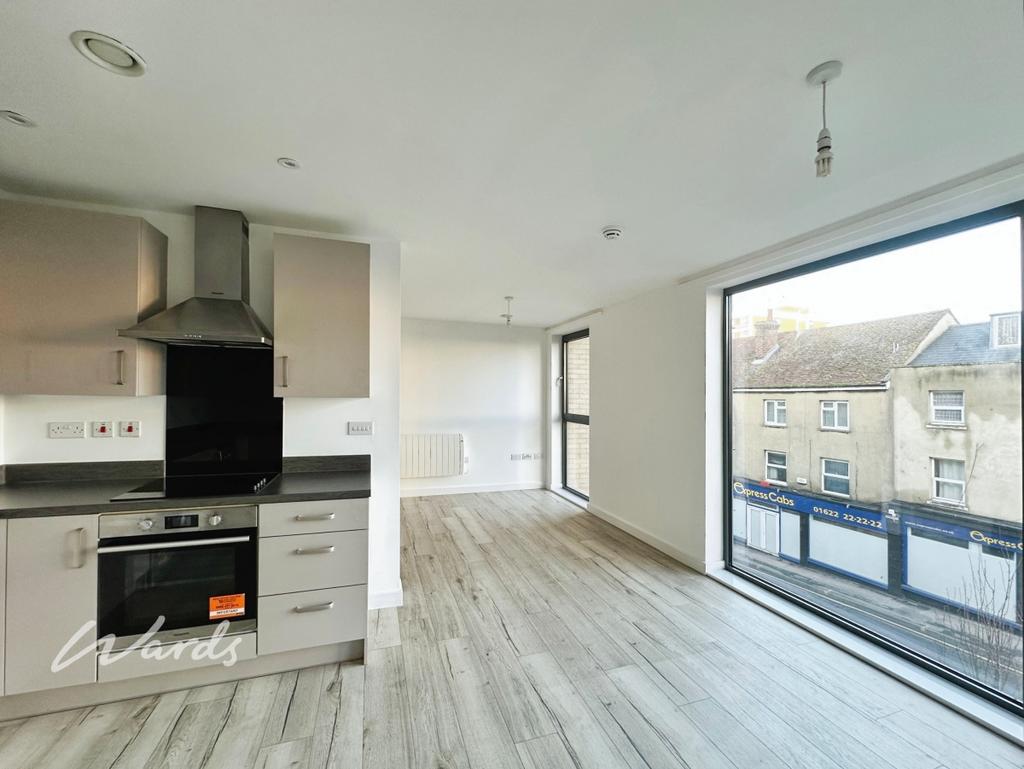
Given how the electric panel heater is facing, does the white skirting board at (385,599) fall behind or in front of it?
in front

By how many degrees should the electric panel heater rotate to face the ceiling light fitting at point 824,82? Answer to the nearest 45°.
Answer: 0° — it already faces it

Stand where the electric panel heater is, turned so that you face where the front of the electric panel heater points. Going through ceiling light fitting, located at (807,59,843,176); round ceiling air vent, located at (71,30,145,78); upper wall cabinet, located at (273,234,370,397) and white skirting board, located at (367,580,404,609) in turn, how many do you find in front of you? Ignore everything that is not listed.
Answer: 4

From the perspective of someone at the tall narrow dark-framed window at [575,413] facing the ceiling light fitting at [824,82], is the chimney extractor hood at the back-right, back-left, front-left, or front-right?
front-right

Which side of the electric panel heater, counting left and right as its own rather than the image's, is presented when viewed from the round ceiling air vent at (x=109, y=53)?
front

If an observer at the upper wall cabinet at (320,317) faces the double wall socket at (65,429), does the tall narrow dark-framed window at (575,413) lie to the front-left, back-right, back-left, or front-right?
back-right

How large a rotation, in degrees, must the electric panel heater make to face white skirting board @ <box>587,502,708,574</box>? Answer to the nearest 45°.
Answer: approximately 45° to its left

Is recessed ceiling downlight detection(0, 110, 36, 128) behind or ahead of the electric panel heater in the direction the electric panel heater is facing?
ahead

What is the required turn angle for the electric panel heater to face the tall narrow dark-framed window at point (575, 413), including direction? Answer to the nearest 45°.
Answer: approximately 90° to its left

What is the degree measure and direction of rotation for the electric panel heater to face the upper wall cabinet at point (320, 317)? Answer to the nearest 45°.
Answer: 0° — it already faces it

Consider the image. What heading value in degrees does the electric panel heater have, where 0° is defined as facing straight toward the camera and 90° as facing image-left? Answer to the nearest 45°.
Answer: approximately 0°

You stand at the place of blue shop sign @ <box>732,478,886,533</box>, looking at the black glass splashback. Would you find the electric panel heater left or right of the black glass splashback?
right

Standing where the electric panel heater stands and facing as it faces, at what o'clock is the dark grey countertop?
The dark grey countertop is roughly at 1 o'clock from the electric panel heater.
